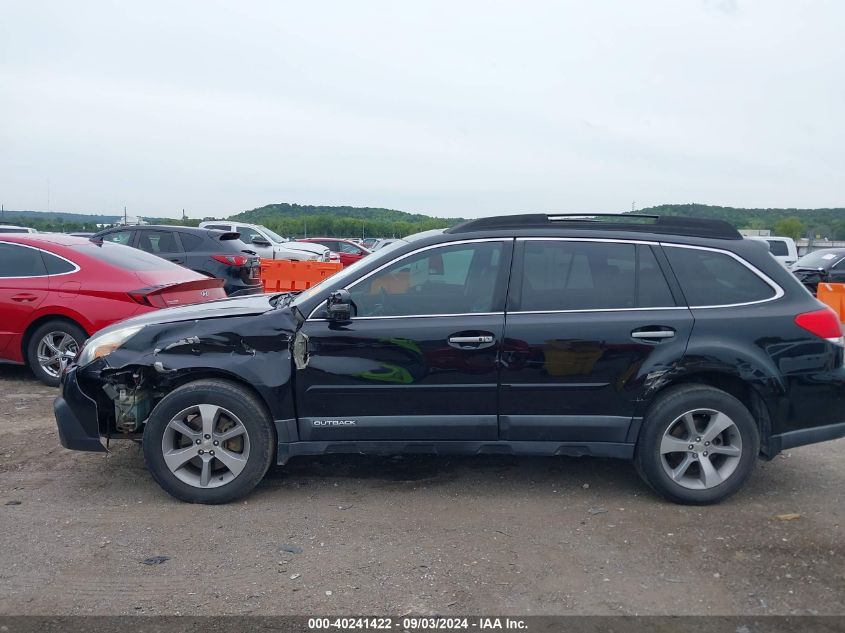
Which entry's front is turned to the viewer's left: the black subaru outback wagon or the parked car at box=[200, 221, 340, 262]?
the black subaru outback wagon

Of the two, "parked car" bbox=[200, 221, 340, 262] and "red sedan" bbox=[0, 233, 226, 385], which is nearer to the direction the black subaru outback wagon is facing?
the red sedan

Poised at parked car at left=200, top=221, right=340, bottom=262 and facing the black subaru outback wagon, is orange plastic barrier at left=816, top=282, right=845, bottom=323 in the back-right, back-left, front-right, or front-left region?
front-left

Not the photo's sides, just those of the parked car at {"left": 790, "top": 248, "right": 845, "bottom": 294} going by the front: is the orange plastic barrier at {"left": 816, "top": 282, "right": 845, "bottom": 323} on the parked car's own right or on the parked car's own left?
on the parked car's own left

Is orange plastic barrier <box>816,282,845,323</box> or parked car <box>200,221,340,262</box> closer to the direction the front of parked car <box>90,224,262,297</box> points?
the parked car

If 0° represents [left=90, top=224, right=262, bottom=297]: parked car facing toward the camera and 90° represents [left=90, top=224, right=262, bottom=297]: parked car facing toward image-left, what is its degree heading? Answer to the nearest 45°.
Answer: approximately 135°

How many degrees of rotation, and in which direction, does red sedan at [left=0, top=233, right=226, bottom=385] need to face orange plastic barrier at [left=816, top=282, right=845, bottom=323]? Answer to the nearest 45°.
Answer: approximately 135° to its right

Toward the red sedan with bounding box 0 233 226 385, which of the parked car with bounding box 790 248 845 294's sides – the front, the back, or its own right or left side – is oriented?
front

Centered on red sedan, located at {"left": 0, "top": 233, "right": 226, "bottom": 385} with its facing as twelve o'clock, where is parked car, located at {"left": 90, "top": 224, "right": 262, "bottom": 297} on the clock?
The parked car is roughly at 2 o'clock from the red sedan.

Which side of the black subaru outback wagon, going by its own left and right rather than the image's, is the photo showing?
left

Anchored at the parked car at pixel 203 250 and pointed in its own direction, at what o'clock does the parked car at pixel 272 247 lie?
the parked car at pixel 272 247 is roughly at 2 o'clock from the parked car at pixel 203 250.

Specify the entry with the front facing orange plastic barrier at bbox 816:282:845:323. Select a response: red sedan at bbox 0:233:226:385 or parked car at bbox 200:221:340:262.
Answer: the parked car

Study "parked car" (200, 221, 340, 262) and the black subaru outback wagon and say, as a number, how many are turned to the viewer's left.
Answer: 1

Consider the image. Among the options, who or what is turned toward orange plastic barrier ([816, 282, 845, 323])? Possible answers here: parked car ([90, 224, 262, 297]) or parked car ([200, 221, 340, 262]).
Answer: parked car ([200, 221, 340, 262])

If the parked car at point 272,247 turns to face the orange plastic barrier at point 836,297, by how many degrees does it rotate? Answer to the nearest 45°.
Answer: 0° — it already faces it

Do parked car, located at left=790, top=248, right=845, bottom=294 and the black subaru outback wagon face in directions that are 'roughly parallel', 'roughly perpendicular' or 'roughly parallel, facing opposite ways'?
roughly parallel

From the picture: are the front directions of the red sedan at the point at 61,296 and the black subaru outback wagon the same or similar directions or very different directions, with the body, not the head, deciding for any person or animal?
same or similar directions

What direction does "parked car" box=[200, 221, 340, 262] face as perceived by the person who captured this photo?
facing the viewer and to the right of the viewer

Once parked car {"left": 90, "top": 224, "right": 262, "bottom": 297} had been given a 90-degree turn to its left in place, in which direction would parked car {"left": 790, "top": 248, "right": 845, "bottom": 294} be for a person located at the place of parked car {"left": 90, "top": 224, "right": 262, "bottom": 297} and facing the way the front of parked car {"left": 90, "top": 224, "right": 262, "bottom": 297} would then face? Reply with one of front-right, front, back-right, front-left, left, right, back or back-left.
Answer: back-left
